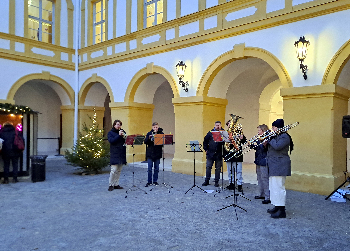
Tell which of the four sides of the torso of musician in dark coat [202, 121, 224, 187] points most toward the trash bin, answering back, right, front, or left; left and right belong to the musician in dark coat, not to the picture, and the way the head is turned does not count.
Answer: right

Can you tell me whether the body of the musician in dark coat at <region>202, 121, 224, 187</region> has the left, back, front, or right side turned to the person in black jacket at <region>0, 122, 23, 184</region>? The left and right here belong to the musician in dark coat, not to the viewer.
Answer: right

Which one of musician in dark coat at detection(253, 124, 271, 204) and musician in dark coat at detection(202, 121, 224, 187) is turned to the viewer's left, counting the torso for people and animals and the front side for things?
musician in dark coat at detection(253, 124, 271, 204)

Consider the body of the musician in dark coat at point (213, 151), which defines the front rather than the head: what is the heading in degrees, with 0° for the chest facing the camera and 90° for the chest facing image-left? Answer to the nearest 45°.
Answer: approximately 0°

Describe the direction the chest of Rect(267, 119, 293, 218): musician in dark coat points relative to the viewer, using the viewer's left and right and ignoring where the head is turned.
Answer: facing to the left of the viewer

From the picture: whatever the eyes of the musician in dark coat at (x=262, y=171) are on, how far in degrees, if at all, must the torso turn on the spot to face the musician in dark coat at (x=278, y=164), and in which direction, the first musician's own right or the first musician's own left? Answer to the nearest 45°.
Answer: approximately 90° to the first musician's own left

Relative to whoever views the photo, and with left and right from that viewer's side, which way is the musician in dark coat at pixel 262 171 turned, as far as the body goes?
facing to the left of the viewer

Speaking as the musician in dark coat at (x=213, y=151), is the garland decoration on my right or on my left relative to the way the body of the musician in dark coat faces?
on my right

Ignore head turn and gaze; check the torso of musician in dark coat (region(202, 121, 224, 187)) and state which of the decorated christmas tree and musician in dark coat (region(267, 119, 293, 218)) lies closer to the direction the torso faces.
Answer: the musician in dark coat
